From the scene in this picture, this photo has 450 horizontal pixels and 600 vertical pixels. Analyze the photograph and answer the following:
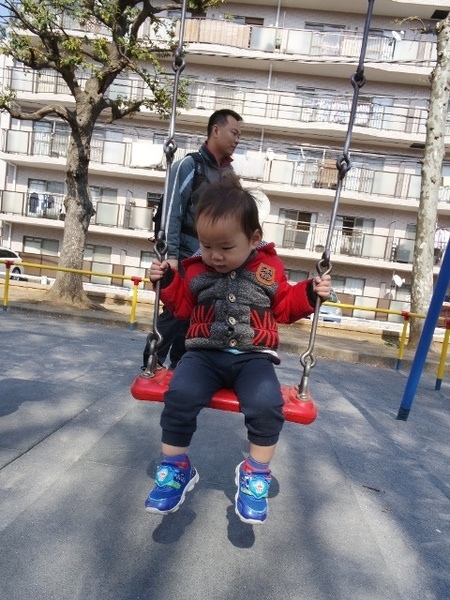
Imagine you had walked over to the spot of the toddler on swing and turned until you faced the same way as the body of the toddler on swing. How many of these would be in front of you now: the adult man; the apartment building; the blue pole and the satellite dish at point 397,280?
0

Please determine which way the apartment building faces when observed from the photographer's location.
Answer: facing the viewer

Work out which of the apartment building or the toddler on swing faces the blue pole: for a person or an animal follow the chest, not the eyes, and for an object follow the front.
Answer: the apartment building

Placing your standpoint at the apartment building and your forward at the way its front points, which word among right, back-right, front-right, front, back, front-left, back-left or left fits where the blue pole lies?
front

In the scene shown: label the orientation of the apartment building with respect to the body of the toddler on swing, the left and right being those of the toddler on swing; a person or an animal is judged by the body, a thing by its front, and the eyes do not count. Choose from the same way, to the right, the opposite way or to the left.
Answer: the same way

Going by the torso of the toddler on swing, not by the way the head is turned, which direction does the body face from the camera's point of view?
toward the camera

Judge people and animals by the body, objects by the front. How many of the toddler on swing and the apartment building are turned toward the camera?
2

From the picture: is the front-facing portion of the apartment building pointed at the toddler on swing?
yes

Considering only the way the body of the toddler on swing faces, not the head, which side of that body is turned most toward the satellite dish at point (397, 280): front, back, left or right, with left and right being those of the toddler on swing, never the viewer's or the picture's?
back

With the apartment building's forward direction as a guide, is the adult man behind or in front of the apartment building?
in front

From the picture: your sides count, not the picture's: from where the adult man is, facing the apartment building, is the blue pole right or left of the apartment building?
right

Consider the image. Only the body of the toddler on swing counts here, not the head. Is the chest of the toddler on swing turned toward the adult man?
no

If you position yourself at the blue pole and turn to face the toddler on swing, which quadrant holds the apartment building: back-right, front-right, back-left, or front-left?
back-right

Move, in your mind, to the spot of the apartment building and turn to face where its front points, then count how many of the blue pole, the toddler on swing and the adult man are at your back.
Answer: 0
